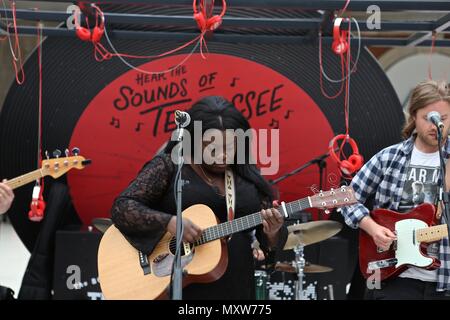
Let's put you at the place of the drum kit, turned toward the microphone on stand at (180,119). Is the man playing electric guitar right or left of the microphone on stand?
left

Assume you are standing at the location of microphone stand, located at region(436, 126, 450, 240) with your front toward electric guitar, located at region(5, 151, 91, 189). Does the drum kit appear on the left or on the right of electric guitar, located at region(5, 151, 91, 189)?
right

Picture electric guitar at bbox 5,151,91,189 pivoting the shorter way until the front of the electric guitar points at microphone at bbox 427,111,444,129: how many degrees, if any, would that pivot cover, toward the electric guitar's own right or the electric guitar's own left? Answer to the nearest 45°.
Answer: approximately 45° to the electric guitar's own left

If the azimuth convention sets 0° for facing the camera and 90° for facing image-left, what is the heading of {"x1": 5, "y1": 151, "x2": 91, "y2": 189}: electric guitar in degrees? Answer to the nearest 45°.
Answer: approximately 0°

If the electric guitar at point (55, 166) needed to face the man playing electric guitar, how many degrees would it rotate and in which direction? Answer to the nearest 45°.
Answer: approximately 45° to its left

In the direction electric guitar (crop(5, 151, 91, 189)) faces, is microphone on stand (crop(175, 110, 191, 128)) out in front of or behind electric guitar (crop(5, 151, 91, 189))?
in front

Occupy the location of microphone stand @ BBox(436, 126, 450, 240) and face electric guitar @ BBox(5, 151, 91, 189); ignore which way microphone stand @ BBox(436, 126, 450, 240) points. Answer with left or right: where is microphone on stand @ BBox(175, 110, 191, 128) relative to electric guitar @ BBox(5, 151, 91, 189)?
left
